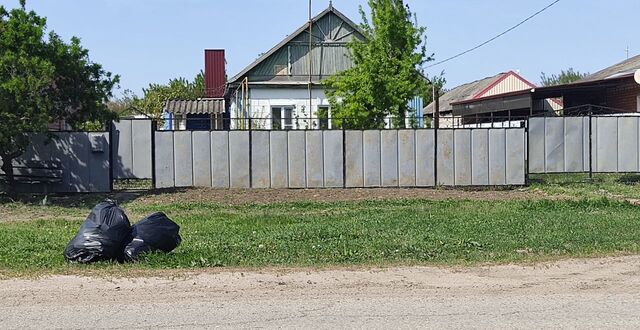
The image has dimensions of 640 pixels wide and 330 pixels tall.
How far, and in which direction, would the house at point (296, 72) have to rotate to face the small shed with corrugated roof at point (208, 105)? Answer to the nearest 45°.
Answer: approximately 135° to its right

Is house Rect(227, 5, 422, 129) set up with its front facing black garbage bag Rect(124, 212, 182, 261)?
yes

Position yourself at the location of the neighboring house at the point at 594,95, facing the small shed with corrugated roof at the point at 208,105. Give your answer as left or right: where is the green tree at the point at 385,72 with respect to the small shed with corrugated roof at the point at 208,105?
left

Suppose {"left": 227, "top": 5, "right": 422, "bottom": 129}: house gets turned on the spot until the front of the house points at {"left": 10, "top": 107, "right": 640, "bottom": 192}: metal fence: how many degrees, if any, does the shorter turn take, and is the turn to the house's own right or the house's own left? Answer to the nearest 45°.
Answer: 0° — it already faces it

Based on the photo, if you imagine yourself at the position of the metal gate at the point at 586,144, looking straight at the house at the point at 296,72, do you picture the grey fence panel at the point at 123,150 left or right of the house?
left

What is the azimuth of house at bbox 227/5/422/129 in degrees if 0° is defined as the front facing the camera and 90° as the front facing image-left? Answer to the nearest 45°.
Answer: approximately 0°

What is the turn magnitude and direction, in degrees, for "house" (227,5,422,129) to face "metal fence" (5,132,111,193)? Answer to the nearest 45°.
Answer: approximately 45° to its right

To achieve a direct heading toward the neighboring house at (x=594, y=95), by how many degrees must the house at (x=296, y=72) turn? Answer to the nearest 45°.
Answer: approximately 90° to its left

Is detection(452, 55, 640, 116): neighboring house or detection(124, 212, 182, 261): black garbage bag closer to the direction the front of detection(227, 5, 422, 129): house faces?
the black garbage bag

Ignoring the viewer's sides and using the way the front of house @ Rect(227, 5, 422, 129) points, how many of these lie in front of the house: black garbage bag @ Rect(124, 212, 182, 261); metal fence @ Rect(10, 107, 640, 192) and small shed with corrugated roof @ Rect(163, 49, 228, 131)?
2
